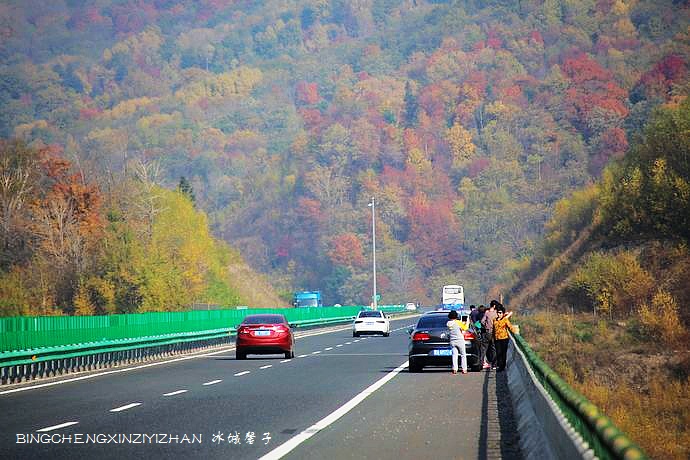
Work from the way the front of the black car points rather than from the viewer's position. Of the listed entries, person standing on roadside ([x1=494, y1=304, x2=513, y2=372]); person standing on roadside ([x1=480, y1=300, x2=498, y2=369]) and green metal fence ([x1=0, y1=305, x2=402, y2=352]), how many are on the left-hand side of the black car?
1

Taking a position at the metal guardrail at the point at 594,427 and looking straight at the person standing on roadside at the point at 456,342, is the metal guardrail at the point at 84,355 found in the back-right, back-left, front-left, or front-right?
front-left

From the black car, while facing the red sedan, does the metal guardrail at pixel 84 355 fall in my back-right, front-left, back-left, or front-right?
front-left

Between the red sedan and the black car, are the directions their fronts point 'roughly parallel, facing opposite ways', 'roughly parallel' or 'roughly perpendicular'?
roughly parallel

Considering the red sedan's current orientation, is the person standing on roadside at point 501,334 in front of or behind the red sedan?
behind

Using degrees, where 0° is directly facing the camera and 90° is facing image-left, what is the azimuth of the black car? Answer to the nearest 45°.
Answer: approximately 180°

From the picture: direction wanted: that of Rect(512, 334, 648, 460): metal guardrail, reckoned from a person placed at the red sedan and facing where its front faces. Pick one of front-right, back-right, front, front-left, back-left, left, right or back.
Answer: back

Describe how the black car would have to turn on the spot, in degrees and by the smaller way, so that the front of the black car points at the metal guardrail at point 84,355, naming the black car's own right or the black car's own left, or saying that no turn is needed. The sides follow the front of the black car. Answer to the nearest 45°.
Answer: approximately 90° to the black car's own left

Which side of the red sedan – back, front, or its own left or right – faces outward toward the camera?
back

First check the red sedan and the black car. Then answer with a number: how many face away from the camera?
2

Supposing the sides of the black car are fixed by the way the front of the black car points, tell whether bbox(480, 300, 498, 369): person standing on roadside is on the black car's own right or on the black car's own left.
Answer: on the black car's own right

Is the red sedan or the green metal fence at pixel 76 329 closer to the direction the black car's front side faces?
the red sedan

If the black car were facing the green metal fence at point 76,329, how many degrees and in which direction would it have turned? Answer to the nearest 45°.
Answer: approximately 90° to its left

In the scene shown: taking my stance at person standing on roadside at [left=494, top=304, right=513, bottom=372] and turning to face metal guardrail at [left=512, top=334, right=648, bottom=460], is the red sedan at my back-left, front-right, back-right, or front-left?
back-right
